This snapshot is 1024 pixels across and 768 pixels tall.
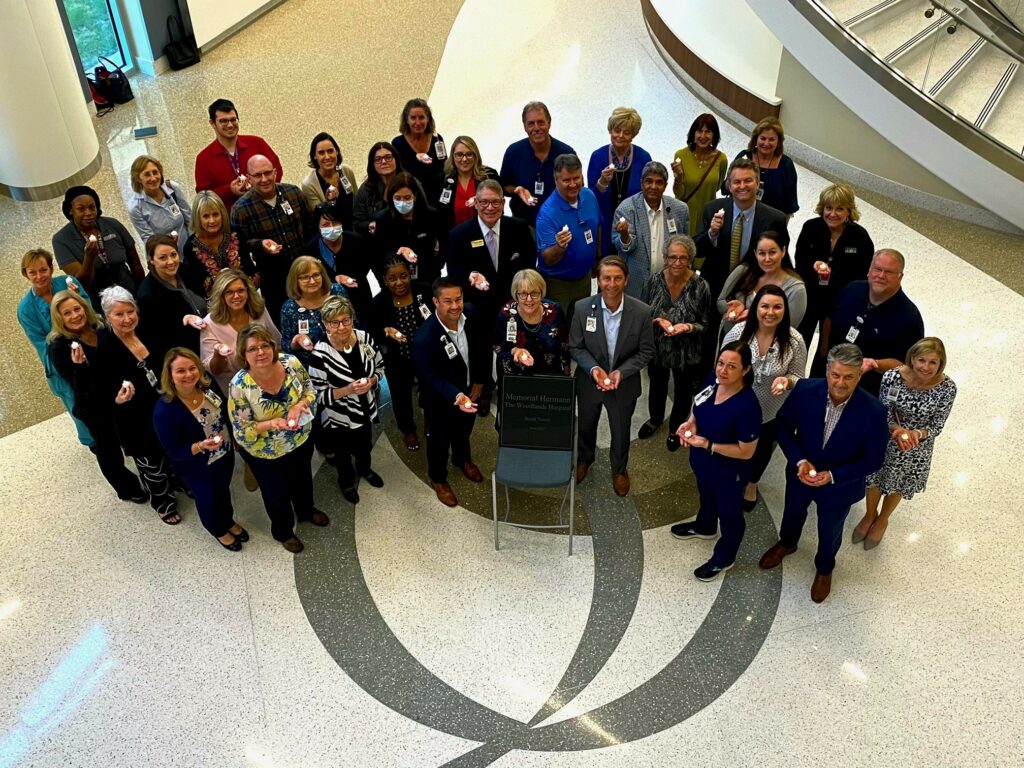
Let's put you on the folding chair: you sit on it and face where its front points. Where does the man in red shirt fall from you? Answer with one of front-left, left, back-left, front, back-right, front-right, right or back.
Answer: back-right

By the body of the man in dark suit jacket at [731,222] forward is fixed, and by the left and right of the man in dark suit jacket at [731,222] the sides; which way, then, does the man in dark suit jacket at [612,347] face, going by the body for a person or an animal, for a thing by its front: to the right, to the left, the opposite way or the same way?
the same way

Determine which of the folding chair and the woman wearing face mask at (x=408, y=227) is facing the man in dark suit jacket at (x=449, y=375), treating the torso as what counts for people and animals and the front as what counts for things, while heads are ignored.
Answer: the woman wearing face mask

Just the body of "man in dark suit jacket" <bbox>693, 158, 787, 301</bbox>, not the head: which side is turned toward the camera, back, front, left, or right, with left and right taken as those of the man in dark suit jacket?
front

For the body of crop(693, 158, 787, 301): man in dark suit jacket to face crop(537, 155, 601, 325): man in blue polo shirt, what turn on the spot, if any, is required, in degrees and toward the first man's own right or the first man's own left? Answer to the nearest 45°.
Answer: approximately 90° to the first man's own right

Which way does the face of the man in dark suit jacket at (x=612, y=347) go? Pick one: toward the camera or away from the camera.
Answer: toward the camera

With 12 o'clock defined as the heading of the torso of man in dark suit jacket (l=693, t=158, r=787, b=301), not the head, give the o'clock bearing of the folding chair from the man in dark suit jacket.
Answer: The folding chair is roughly at 1 o'clock from the man in dark suit jacket.

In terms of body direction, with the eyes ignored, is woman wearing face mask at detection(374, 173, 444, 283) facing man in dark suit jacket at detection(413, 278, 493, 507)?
yes

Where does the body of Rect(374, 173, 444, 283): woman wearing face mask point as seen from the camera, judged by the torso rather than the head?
toward the camera

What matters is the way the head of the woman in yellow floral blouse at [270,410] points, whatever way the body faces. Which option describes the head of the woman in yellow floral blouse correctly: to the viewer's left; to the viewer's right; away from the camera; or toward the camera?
toward the camera

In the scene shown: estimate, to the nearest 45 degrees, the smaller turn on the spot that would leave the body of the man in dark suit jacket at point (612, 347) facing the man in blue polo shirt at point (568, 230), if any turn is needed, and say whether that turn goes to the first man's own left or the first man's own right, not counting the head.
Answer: approximately 180°

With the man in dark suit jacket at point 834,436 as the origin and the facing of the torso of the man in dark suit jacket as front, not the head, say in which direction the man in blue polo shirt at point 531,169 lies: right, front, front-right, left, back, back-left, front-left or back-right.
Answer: right

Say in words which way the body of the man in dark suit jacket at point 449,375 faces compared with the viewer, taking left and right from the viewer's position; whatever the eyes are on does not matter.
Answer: facing the viewer and to the right of the viewer

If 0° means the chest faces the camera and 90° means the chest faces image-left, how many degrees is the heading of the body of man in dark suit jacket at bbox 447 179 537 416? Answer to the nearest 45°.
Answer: approximately 0°

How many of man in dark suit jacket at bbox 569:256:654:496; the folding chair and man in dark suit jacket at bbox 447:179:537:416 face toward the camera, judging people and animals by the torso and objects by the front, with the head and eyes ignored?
3

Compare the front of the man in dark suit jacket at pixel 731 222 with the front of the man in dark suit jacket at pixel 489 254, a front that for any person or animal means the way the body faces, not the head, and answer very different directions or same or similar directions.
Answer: same or similar directions

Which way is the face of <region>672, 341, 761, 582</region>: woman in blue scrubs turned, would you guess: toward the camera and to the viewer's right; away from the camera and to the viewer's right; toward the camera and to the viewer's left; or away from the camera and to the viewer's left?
toward the camera and to the viewer's left

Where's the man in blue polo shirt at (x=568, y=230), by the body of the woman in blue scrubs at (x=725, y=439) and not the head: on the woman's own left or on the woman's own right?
on the woman's own right
